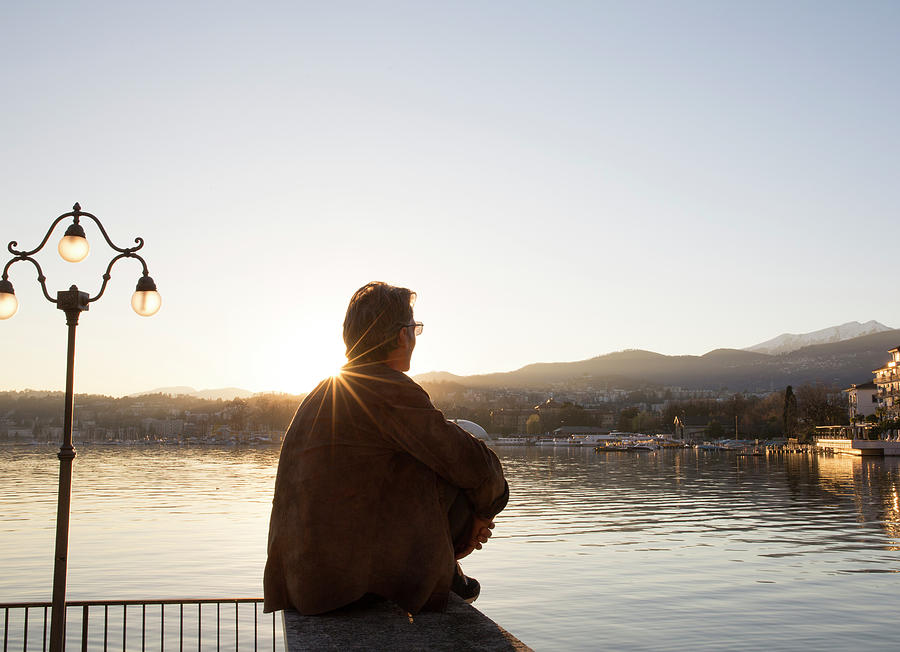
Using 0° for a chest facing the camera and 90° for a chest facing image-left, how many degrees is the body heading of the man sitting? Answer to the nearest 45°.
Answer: approximately 225°

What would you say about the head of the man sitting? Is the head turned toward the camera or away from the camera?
away from the camera

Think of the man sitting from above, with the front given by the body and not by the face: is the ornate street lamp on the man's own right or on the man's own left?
on the man's own left
